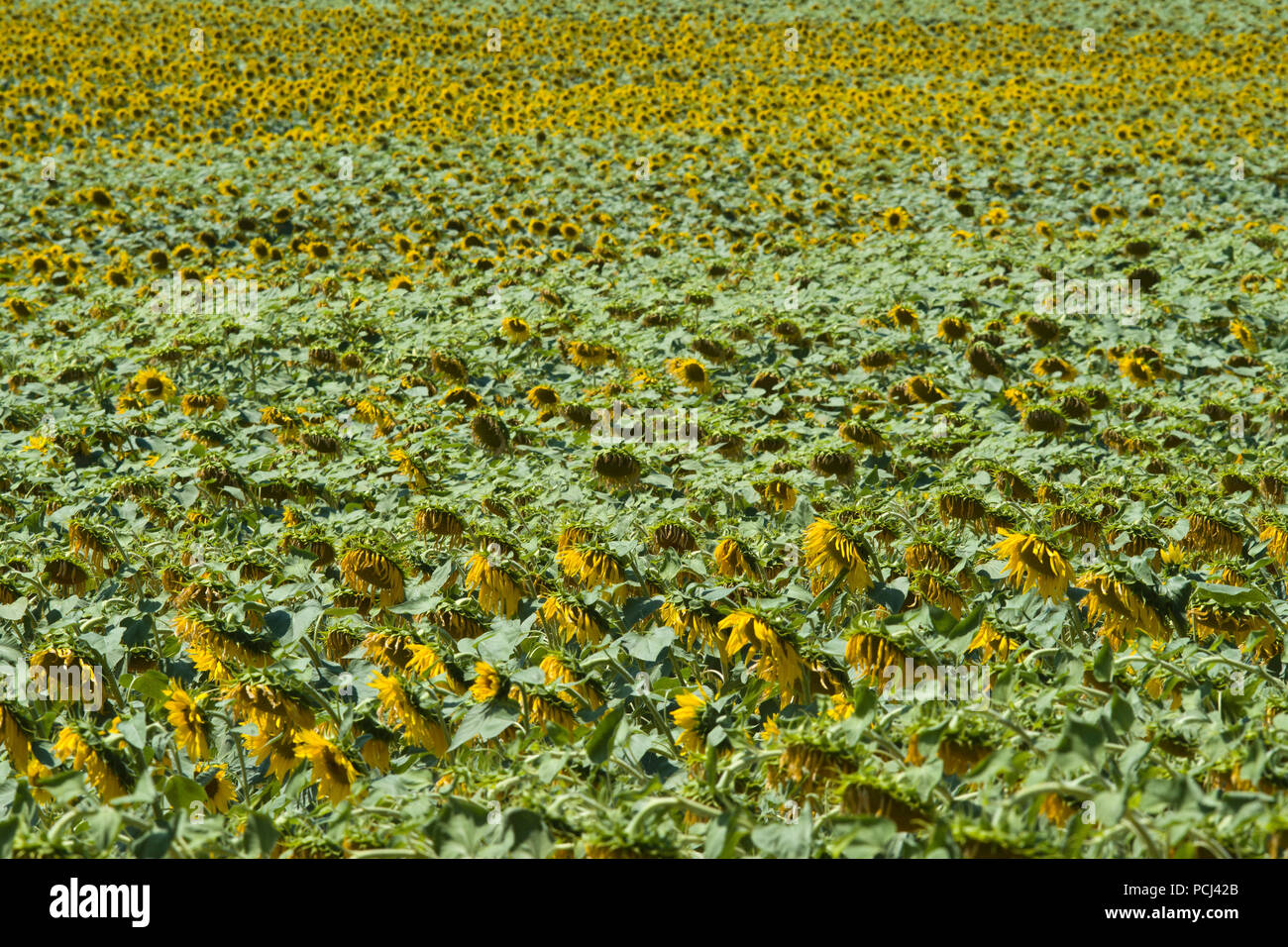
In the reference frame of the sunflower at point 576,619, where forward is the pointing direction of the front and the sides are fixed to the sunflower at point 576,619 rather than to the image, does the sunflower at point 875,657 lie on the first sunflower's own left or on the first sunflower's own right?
on the first sunflower's own left

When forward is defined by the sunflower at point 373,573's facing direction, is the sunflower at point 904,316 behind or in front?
behind

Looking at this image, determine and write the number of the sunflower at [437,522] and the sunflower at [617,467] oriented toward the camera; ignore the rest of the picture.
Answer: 2

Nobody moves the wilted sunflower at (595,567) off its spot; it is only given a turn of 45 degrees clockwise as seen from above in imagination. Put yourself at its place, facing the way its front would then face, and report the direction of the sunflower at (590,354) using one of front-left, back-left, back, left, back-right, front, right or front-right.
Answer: right

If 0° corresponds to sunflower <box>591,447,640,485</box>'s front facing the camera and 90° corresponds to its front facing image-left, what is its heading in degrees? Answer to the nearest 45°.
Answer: approximately 0°

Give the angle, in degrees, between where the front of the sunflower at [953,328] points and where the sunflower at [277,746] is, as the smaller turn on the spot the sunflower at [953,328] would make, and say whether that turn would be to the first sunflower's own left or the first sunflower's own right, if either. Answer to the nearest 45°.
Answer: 0° — it already faces it

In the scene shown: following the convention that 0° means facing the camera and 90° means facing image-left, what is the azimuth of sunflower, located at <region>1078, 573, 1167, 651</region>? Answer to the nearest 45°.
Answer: approximately 45°
